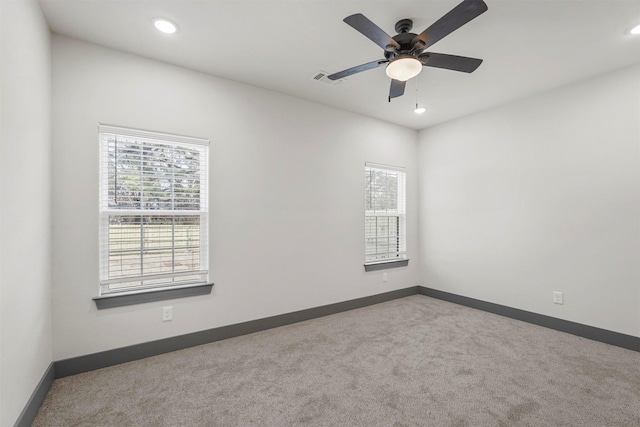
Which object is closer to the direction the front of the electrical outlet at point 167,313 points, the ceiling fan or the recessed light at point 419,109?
the ceiling fan

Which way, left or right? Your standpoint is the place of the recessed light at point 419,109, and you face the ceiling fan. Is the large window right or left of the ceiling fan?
right

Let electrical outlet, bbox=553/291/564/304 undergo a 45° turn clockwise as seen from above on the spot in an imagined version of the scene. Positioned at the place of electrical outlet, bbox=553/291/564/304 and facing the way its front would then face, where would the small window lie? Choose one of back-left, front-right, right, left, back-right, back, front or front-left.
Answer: front-right

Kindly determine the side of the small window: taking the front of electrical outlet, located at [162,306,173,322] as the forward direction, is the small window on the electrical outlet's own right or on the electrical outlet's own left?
on the electrical outlet's own left

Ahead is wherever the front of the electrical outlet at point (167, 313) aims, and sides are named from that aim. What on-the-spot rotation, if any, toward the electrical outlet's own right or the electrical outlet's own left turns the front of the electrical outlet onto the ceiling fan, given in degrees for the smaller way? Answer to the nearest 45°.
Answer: approximately 45° to the electrical outlet's own left

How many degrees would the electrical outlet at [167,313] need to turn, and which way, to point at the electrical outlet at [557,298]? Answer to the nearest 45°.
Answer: approximately 90° to its left

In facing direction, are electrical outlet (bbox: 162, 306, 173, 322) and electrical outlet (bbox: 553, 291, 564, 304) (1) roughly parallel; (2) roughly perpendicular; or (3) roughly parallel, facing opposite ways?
roughly perpendicular

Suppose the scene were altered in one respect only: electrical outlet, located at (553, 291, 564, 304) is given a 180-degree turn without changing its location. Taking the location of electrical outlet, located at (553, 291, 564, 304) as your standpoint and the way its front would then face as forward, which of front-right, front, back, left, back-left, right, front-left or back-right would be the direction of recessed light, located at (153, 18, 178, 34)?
back-left

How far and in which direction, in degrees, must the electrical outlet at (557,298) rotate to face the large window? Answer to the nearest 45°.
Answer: approximately 45° to its right

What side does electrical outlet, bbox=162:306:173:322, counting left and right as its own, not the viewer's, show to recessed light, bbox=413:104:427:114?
left

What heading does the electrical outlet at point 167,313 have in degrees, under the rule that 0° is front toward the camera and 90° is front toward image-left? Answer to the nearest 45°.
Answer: approximately 0°
